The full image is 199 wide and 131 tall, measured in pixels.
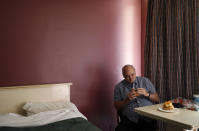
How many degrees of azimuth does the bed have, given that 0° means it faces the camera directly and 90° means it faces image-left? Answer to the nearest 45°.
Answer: approximately 315°

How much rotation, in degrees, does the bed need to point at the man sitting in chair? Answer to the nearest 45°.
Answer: approximately 45° to its left

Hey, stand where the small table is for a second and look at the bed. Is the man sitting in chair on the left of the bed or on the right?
right
